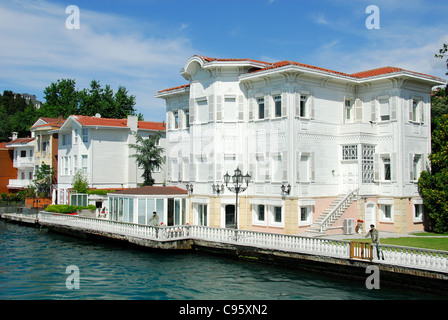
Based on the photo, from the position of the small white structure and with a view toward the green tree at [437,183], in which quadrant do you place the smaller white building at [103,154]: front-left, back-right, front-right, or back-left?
back-left

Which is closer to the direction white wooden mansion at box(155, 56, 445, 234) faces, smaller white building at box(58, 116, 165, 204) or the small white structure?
the small white structure

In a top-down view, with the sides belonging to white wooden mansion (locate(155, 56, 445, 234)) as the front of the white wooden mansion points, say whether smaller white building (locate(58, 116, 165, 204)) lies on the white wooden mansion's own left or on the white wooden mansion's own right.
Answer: on the white wooden mansion's own right

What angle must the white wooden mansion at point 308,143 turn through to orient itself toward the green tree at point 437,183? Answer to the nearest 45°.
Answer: approximately 135° to its left

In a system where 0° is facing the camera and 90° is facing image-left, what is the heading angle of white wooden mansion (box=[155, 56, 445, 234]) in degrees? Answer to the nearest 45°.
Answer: approximately 45°

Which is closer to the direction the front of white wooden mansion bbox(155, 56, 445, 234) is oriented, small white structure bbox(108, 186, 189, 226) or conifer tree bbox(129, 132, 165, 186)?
the small white structure

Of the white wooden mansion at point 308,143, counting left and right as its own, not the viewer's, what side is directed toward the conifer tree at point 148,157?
right

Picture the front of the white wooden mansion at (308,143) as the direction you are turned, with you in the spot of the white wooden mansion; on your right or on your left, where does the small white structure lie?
on your right
